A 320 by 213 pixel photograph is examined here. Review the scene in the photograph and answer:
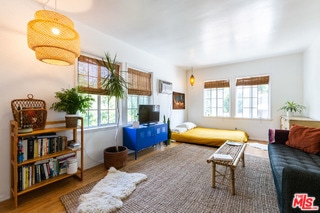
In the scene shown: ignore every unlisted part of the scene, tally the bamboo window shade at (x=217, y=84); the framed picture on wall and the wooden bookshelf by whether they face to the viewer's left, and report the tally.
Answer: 0

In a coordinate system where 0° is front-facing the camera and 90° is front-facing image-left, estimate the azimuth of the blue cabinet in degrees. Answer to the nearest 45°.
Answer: approximately 315°

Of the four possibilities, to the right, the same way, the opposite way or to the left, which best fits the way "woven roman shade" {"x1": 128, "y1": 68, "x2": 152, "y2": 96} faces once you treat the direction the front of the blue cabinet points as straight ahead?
the same way

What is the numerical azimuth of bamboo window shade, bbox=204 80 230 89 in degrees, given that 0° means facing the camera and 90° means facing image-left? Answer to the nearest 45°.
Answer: approximately 0°

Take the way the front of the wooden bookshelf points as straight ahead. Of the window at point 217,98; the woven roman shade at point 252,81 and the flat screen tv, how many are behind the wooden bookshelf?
0

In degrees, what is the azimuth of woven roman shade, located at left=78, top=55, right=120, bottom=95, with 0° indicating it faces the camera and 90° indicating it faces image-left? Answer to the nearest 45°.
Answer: approximately 315°

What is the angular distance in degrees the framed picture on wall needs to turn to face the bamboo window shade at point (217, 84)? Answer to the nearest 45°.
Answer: approximately 45° to its left

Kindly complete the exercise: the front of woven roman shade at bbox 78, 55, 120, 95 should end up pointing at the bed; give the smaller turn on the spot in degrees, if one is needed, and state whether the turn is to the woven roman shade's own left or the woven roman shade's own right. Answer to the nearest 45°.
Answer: approximately 45° to the woven roman shade's own left

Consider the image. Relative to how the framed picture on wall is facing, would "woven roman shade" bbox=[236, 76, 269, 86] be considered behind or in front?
in front

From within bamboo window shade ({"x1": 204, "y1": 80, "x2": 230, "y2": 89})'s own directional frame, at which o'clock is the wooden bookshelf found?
The wooden bookshelf is roughly at 1 o'clock from the bamboo window shade.

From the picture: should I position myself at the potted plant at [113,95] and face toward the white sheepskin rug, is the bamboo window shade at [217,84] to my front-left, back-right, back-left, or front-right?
back-left

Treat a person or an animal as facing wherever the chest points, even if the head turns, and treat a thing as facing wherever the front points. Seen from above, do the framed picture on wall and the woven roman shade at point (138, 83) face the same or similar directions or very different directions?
same or similar directions

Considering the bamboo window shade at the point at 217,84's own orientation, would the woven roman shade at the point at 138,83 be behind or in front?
in front

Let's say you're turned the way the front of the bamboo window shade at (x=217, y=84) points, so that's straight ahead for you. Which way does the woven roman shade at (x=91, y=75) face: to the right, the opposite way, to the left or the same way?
to the left

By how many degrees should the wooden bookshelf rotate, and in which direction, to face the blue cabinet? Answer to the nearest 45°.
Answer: approximately 45° to its left

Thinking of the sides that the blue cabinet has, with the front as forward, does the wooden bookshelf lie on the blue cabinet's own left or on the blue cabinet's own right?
on the blue cabinet's own right

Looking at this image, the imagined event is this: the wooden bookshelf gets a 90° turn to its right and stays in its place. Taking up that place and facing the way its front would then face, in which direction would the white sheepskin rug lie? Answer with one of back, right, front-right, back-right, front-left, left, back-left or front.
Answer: left

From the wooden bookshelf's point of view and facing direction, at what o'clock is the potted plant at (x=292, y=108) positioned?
The potted plant is roughly at 11 o'clock from the wooden bookshelf.

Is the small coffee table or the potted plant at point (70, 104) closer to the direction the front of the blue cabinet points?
the small coffee table

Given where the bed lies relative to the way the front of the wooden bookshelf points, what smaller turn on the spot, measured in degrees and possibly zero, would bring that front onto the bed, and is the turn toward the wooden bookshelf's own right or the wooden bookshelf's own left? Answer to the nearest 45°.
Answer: approximately 45° to the wooden bookshelf's own left
